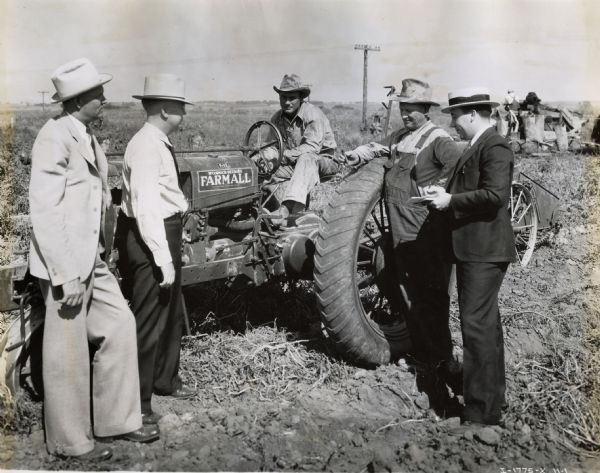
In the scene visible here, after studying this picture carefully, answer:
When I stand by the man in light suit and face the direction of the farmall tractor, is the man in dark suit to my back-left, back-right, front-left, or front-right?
front-right

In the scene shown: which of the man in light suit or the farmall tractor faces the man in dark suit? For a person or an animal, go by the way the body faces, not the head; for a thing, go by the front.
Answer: the man in light suit

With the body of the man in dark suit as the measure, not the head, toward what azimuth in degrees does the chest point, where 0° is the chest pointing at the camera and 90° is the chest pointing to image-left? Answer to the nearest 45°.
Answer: approximately 90°

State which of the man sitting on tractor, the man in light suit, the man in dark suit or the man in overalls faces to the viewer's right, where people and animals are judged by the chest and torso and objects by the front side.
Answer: the man in light suit

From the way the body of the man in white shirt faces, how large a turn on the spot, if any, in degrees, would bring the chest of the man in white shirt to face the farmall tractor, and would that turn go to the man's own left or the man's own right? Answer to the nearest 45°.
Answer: approximately 45° to the man's own left

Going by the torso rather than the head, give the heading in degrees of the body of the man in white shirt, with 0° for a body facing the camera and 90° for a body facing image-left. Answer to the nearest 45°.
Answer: approximately 270°

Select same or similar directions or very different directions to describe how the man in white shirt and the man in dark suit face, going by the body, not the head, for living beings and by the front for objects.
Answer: very different directions

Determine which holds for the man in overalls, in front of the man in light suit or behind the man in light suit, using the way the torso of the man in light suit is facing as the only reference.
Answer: in front

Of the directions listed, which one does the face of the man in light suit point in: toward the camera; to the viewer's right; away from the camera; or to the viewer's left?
to the viewer's right

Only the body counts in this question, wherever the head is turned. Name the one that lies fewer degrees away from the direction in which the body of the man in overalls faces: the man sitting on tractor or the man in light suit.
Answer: the man in light suit

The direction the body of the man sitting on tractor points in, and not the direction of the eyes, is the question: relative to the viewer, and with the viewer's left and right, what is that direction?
facing the viewer and to the left of the viewer

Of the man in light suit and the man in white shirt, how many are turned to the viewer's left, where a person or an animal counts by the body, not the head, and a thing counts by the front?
0

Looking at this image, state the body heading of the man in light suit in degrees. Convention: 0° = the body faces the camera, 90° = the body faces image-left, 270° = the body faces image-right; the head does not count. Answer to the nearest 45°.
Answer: approximately 270°

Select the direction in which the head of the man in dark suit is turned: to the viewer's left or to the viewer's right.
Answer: to the viewer's left

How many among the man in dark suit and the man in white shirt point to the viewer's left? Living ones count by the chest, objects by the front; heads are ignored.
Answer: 1
